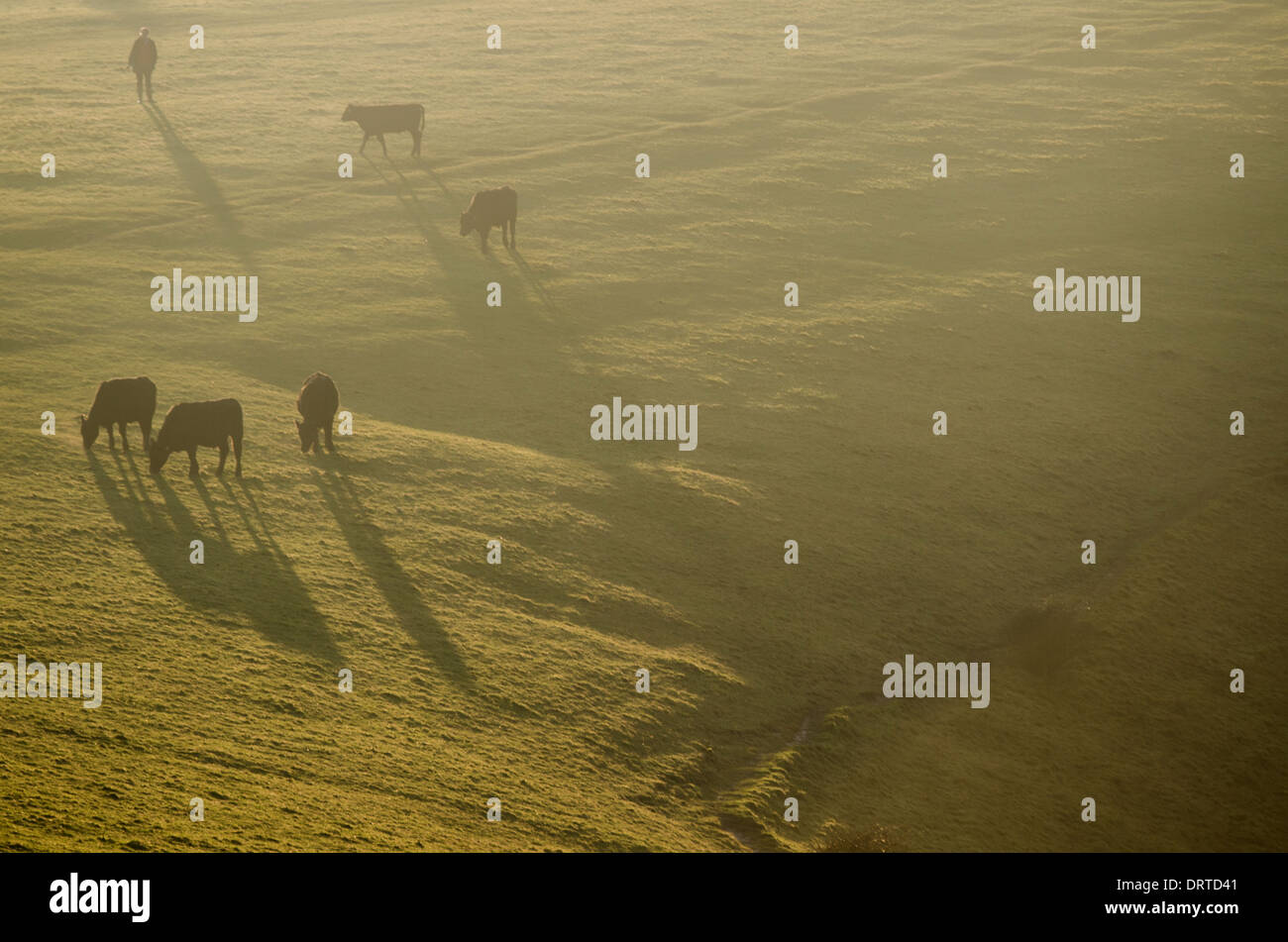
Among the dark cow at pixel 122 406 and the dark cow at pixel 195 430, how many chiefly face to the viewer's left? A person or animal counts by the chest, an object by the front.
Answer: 2

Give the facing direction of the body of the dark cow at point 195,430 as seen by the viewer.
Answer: to the viewer's left

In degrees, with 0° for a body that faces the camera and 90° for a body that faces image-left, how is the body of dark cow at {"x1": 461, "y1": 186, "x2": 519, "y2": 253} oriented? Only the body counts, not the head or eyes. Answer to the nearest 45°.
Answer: approximately 45°

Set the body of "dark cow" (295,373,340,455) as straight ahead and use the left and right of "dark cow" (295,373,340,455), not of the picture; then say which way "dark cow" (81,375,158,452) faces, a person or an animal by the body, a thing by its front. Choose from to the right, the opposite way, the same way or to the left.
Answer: to the right

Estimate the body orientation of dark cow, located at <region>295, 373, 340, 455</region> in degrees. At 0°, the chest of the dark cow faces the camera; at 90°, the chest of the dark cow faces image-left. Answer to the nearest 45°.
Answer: approximately 0°

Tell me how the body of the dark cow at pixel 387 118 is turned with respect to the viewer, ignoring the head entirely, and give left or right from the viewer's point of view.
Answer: facing to the left of the viewer

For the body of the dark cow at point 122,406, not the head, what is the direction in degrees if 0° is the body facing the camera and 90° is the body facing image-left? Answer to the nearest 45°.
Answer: approximately 90°

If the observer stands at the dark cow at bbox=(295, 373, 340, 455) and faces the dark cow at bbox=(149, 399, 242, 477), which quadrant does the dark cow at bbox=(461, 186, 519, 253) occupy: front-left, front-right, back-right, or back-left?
back-right

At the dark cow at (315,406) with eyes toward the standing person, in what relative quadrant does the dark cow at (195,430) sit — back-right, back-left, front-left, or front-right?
back-left
